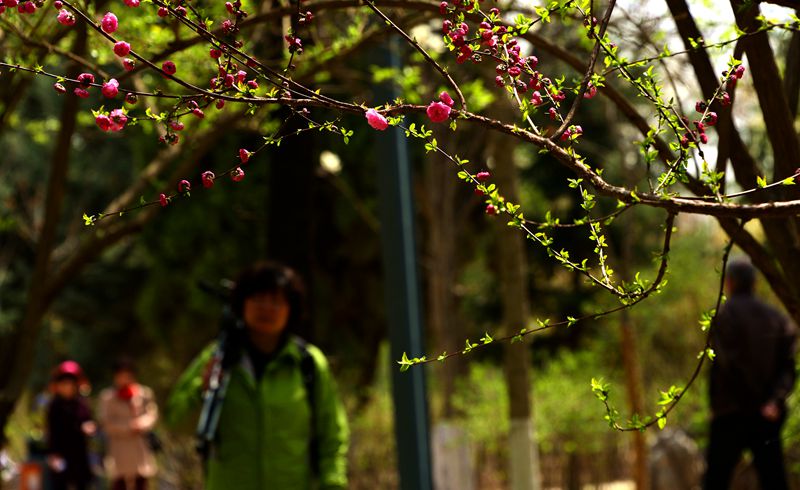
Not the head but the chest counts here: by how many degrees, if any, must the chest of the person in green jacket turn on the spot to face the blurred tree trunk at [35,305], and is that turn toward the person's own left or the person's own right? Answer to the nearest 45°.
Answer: approximately 135° to the person's own right

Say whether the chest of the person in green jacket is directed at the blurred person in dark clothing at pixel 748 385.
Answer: no

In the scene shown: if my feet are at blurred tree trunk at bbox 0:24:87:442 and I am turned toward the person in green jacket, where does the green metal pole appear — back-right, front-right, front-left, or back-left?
front-left

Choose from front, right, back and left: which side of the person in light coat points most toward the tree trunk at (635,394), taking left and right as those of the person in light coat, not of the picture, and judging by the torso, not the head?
left

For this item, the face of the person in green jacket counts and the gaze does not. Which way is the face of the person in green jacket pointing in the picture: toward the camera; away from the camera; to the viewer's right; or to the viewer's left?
toward the camera

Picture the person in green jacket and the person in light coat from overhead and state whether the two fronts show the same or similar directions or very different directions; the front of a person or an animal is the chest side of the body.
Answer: same or similar directions

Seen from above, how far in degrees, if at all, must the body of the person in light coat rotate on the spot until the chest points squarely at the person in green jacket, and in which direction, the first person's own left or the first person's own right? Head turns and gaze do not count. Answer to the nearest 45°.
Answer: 0° — they already face them

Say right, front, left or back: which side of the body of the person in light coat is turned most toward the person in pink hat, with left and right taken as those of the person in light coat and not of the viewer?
right

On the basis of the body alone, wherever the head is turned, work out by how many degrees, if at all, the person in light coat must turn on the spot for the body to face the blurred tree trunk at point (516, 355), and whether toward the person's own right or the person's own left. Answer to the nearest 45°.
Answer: approximately 45° to the person's own left

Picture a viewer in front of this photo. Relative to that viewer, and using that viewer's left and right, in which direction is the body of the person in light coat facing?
facing the viewer

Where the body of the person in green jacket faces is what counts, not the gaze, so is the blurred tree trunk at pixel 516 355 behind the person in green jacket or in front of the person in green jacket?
behind

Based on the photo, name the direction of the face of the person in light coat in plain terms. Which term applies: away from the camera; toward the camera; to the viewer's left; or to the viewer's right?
toward the camera

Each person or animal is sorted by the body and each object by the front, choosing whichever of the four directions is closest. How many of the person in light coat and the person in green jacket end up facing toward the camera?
2

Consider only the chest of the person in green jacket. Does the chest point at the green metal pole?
no

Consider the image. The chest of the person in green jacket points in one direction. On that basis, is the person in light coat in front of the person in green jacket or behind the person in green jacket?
behind

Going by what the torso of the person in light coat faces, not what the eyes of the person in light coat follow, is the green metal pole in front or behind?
in front
